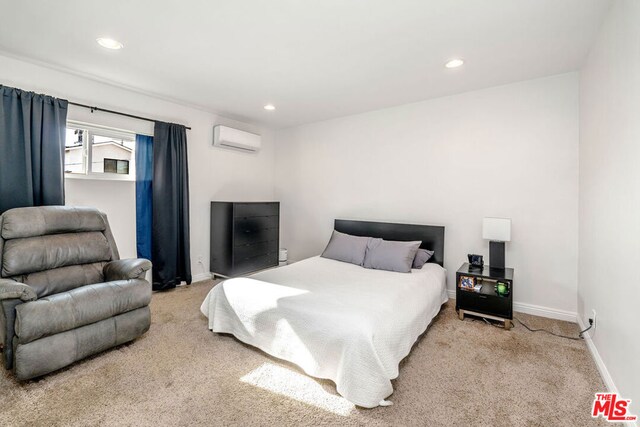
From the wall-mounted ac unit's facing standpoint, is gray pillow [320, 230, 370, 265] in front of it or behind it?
in front

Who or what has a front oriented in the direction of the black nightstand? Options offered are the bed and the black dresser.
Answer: the black dresser

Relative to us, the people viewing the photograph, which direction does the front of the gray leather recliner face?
facing the viewer and to the right of the viewer

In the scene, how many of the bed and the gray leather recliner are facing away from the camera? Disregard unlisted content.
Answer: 0

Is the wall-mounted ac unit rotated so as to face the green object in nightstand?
yes

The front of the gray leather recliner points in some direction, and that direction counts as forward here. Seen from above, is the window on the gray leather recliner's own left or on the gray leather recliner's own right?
on the gray leather recliner's own left

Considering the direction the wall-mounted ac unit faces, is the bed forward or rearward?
forward

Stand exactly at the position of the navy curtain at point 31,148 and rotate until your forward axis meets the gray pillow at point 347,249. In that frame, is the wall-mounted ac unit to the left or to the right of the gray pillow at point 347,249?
left

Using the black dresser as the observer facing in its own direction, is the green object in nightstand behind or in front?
in front

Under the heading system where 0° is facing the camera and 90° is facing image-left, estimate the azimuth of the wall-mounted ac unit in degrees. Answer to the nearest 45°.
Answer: approximately 315°

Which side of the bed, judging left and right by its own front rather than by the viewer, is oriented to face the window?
right

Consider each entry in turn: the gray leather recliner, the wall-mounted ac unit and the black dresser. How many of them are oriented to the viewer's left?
0

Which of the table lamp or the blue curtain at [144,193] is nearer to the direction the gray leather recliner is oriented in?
the table lamp

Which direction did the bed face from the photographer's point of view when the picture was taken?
facing the viewer and to the left of the viewer

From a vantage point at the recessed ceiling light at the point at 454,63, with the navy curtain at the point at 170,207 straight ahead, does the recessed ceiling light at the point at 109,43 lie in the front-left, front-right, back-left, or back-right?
front-left

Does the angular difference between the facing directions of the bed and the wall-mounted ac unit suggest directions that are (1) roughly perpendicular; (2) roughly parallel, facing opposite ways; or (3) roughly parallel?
roughly perpendicular
